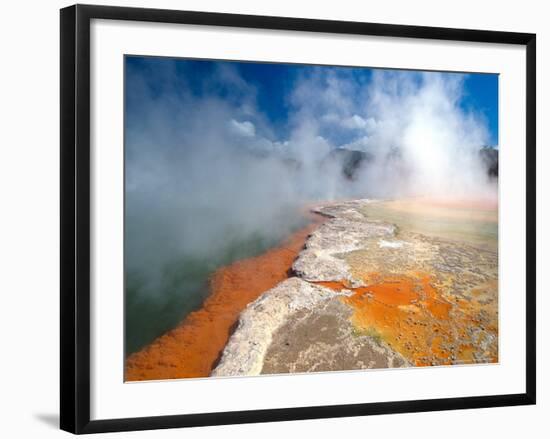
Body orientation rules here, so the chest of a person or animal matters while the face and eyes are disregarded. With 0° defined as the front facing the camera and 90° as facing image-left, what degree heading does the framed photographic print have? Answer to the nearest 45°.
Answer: approximately 315°
